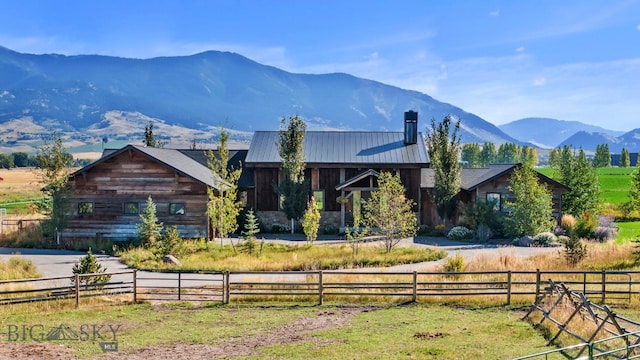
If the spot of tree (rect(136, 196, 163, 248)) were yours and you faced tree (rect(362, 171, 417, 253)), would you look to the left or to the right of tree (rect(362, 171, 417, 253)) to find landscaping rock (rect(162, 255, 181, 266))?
right

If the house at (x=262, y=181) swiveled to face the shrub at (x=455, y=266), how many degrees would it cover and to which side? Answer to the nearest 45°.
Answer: approximately 45° to its left

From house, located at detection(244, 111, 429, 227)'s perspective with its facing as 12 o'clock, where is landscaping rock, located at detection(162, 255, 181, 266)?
The landscaping rock is roughly at 1 o'clock from the house.

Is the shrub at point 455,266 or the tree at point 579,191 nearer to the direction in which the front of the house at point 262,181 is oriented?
the shrub

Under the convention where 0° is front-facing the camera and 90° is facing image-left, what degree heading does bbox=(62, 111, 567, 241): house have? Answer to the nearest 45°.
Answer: approximately 0°

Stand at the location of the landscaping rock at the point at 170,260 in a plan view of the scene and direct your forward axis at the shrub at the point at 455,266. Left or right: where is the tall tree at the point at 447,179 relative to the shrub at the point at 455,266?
left

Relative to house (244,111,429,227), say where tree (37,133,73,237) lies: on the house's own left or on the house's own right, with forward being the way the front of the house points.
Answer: on the house's own right

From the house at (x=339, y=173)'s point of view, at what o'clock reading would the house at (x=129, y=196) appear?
the house at (x=129, y=196) is roughly at 2 o'clock from the house at (x=339, y=173).

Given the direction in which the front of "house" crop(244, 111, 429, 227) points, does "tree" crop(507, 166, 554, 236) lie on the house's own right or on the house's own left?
on the house's own left

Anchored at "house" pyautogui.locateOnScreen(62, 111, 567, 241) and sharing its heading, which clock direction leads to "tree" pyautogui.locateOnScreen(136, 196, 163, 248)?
The tree is roughly at 1 o'clock from the house.
